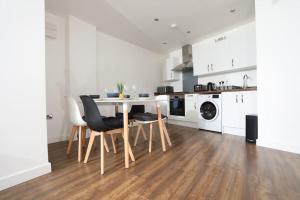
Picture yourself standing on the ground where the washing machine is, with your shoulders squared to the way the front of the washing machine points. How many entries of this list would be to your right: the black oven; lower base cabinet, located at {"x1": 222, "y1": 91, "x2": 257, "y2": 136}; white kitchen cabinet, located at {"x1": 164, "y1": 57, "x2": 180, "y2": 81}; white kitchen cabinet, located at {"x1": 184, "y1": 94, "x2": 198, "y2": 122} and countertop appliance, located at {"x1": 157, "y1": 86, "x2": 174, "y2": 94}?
4

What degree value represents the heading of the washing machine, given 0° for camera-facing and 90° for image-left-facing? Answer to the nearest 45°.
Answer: approximately 45°

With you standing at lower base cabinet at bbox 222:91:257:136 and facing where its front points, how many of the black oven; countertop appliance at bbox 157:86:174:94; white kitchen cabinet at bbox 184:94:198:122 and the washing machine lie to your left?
0

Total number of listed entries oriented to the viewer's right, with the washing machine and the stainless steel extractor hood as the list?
0

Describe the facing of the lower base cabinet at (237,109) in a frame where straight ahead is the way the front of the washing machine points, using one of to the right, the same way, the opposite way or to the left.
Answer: the same way

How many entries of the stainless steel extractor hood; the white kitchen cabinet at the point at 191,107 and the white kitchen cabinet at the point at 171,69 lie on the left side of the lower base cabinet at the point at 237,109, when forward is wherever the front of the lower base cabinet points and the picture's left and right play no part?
0

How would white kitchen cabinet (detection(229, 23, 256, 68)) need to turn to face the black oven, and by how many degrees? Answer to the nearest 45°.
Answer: approximately 45° to its right

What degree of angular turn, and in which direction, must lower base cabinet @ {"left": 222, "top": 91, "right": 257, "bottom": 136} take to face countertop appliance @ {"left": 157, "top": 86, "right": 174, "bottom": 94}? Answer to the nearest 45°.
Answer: approximately 90° to its right

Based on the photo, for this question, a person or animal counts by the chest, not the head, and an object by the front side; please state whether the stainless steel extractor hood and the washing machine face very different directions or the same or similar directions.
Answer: same or similar directions

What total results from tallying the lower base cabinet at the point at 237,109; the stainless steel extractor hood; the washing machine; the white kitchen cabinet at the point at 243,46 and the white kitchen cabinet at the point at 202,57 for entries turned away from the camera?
0

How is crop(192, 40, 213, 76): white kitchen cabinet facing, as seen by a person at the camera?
facing the viewer and to the left of the viewer

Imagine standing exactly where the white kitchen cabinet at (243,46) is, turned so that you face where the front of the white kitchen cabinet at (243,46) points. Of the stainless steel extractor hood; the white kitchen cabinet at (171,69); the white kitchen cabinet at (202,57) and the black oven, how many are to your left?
0

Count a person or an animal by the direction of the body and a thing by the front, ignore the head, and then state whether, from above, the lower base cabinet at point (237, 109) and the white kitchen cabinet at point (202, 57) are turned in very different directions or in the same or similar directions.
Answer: same or similar directions

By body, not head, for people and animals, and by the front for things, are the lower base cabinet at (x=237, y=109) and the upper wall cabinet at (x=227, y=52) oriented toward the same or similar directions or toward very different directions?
same or similar directions

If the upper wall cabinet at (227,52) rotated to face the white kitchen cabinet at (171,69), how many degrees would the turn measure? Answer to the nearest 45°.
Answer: approximately 90° to its right
